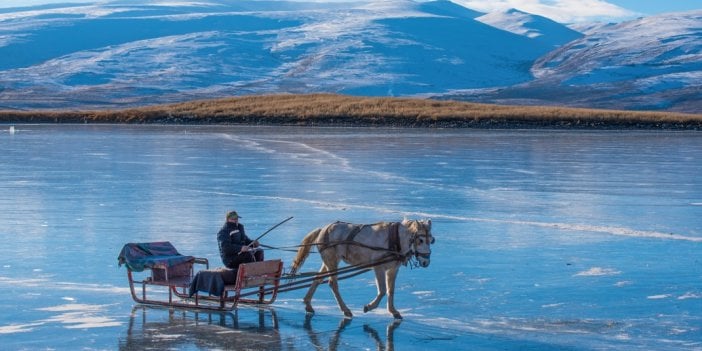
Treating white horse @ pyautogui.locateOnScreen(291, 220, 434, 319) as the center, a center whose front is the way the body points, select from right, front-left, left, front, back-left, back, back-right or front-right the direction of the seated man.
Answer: back

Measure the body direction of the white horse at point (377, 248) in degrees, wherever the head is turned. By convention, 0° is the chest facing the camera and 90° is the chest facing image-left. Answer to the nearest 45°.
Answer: approximately 270°

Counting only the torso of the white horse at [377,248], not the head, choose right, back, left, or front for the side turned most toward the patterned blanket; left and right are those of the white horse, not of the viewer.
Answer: back
